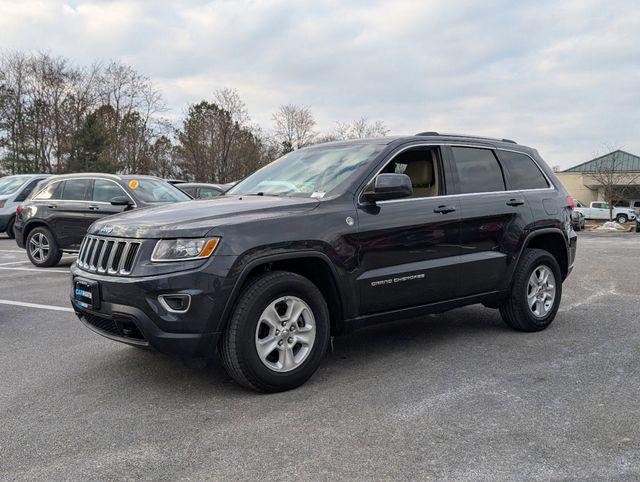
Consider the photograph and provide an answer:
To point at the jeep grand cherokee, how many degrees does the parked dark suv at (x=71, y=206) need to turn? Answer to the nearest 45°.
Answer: approximately 45° to its right

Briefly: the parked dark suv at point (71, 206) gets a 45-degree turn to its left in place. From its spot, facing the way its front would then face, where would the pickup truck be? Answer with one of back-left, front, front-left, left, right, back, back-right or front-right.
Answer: front-left

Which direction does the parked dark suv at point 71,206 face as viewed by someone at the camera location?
facing the viewer and to the right of the viewer

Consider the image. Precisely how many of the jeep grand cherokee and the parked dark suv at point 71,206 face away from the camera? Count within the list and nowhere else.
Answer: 0

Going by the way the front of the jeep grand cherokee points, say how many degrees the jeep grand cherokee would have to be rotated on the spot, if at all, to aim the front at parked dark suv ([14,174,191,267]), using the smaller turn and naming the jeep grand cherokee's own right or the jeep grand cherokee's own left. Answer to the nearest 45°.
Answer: approximately 90° to the jeep grand cherokee's own right

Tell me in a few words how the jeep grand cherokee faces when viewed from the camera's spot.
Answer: facing the viewer and to the left of the viewer
